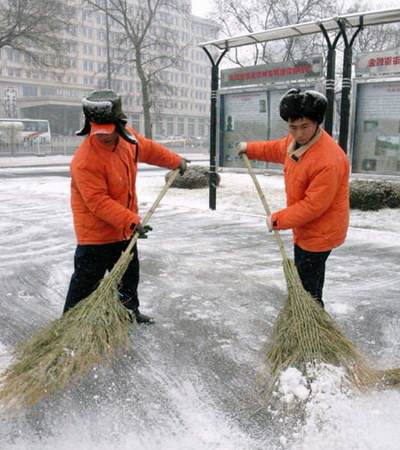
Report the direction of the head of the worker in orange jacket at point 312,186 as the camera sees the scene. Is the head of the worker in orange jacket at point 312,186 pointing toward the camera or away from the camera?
toward the camera

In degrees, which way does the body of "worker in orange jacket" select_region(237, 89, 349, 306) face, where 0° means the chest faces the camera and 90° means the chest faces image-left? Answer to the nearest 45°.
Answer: approximately 45°

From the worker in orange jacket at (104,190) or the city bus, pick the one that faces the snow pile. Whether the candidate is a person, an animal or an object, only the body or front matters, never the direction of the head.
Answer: the worker in orange jacket

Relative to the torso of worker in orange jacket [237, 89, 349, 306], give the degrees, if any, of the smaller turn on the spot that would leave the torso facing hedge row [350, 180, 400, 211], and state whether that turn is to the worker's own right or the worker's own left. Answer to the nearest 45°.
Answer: approximately 135° to the worker's own right

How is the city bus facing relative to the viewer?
to the viewer's right

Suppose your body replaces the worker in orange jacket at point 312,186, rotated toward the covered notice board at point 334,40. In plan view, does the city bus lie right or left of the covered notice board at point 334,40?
left

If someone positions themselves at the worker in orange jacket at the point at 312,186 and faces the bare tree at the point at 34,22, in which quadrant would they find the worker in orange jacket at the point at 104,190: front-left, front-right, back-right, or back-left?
front-left

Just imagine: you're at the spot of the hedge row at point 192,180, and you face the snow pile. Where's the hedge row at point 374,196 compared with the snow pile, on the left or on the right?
left

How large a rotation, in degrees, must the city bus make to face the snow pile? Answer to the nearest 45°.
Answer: approximately 90° to its right
